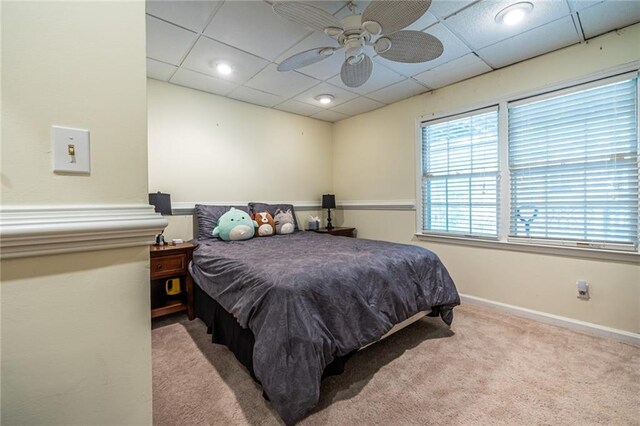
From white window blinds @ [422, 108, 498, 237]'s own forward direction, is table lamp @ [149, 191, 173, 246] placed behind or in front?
in front

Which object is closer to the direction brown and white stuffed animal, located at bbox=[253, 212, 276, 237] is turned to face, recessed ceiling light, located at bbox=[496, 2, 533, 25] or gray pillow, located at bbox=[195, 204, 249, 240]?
the recessed ceiling light

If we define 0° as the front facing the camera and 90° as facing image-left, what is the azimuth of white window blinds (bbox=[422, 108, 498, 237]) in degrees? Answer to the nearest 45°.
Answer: approximately 45°

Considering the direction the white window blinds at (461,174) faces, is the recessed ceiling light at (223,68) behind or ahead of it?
ahead

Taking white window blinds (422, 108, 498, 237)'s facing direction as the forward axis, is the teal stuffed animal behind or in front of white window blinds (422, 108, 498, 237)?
in front

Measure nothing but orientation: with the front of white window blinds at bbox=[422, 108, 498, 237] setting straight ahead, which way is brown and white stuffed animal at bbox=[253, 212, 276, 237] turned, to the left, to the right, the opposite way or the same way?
to the left

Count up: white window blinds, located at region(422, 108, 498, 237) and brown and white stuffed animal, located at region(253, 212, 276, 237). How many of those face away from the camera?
0

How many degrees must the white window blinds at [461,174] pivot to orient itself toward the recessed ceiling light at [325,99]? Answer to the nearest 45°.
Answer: approximately 45° to its right

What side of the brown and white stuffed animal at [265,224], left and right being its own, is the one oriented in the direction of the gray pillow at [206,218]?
right
